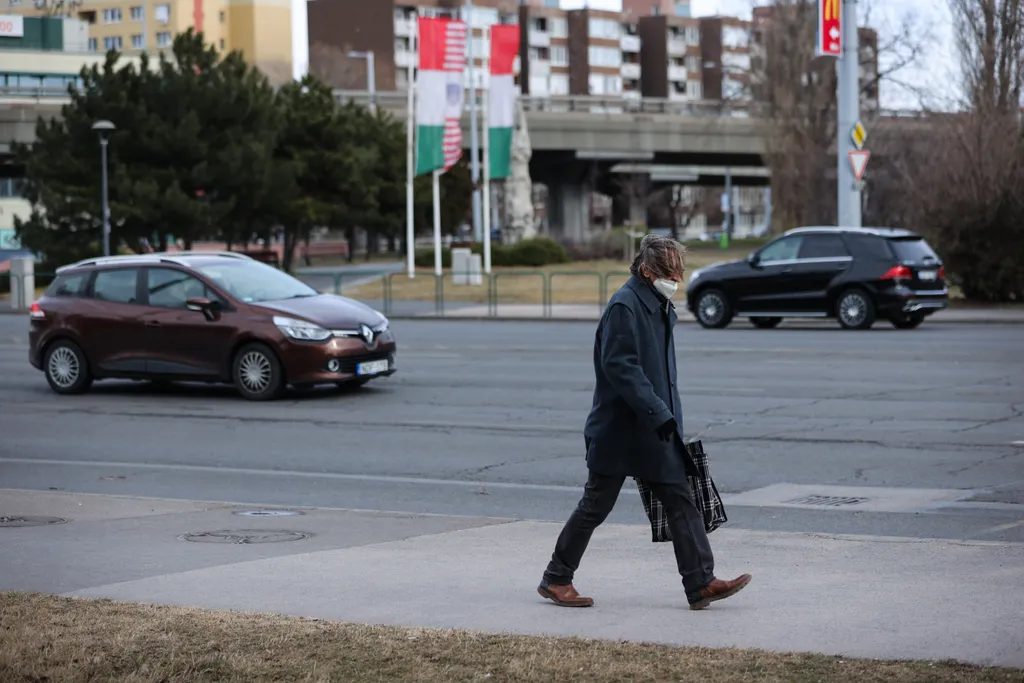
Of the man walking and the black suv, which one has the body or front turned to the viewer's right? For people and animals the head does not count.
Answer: the man walking

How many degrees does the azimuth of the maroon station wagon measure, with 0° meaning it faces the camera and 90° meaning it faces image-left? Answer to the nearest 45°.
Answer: approximately 315°

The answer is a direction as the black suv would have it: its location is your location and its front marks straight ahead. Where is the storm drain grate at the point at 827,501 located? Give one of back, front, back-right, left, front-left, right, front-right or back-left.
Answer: back-left

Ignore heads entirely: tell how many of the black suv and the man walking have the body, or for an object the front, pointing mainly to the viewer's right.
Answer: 1

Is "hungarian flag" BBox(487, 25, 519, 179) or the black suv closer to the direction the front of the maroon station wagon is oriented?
the black suv

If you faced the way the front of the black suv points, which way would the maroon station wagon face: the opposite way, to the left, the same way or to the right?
the opposite way

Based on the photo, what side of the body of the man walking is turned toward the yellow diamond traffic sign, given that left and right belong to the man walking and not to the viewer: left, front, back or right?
left

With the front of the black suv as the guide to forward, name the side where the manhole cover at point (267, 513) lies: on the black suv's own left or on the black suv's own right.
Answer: on the black suv's own left

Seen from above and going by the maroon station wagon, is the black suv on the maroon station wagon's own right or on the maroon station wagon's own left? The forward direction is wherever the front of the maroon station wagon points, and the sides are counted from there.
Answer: on the maroon station wagon's own left

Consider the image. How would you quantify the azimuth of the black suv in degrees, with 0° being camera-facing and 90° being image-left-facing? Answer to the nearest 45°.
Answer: approximately 135°
